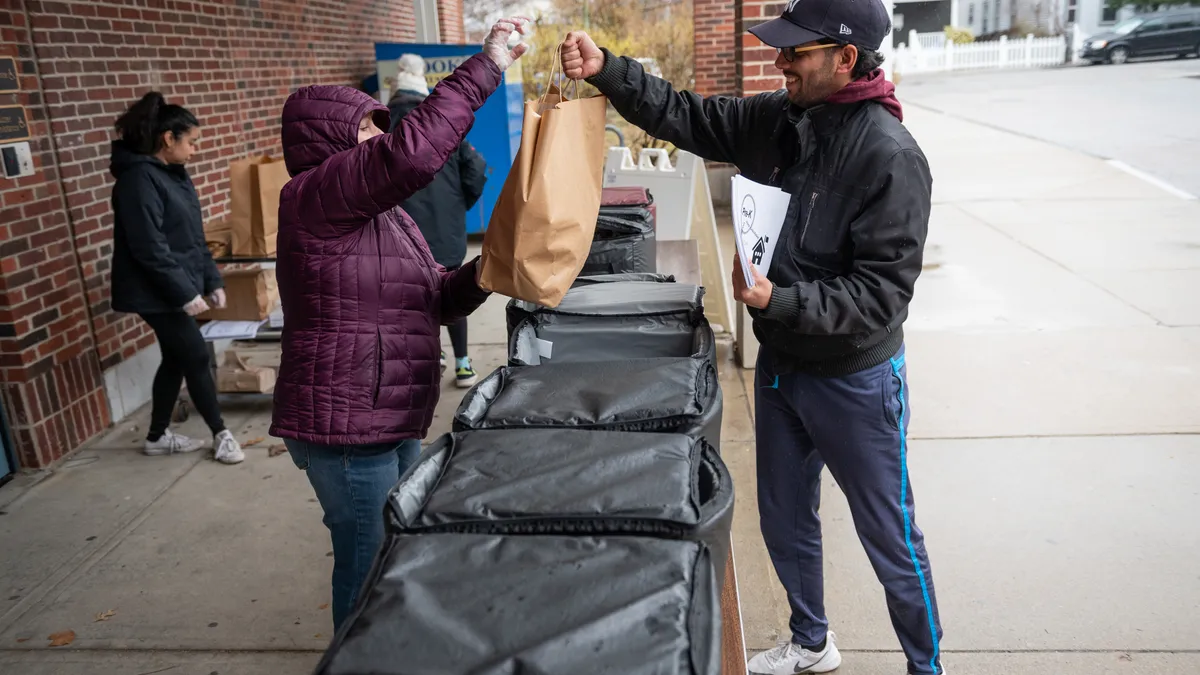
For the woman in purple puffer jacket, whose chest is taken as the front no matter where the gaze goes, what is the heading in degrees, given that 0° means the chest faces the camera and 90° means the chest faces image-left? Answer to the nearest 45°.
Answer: approximately 270°

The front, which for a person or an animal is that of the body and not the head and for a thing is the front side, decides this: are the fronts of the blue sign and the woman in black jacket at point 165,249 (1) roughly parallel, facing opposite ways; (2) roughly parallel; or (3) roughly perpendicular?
roughly perpendicular

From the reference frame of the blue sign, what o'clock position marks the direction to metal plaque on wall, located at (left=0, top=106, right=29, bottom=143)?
The metal plaque on wall is roughly at 1 o'clock from the blue sign.

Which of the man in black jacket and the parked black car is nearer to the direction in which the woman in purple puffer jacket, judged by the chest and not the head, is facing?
the man in black jacket

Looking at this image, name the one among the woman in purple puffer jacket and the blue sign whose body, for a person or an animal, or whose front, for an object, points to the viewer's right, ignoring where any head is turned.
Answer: the woman in purple puffer jacket

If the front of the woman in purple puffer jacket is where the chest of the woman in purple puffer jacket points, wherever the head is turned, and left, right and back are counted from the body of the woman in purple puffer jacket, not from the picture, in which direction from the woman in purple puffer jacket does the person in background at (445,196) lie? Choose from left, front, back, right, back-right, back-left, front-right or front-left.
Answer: left

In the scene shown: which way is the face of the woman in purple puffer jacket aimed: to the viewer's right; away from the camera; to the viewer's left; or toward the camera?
to the viewer's right

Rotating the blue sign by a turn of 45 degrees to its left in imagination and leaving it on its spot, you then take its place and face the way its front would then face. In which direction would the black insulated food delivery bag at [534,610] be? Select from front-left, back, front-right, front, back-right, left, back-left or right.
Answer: front-right

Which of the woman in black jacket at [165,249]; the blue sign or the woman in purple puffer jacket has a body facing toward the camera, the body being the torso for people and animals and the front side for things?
the blue sign

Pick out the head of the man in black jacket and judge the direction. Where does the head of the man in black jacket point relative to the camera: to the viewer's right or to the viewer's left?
to the viewer's left

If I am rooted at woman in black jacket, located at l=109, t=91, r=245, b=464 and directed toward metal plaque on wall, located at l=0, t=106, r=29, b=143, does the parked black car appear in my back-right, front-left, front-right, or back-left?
back-right
